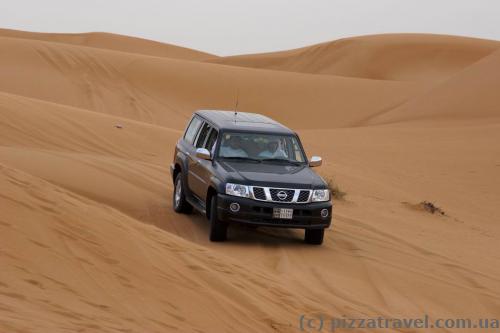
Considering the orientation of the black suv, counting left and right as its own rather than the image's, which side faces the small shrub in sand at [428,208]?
left

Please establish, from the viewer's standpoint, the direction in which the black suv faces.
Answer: facing the viewer and to the right of the viewer
